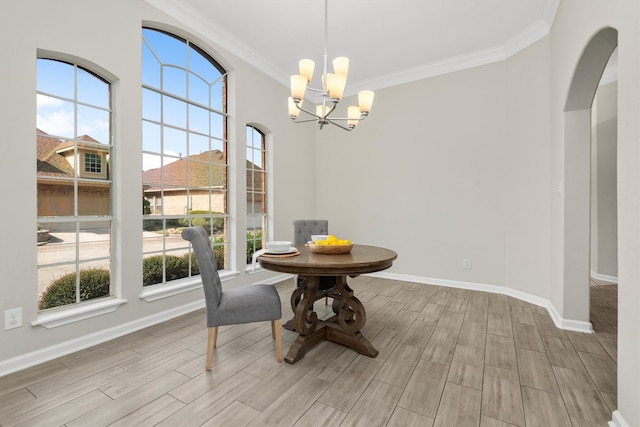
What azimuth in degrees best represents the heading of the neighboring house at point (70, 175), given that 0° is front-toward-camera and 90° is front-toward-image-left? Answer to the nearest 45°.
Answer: approximately 0°

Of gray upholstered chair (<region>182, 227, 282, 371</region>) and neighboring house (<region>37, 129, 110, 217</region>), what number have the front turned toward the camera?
1

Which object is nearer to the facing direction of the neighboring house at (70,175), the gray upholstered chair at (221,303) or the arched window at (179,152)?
the gray upholstered chair

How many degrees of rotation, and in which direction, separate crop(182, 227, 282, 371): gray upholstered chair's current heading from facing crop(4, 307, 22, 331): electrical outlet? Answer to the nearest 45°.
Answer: approximately 180°

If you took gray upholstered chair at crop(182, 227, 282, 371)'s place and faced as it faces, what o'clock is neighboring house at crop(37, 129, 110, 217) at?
The neighboring house is roughly at 7 o'clock from the gray upholstered chair.

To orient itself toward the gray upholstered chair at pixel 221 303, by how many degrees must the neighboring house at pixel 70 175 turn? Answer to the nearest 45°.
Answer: approximately 45° to its left

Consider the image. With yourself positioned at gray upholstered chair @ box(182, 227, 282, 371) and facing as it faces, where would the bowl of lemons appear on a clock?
The bowl of lemons is roughly at 12 o'clock from the gray upholstered chair.

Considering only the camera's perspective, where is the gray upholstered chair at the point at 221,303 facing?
facing to the right of the viewer

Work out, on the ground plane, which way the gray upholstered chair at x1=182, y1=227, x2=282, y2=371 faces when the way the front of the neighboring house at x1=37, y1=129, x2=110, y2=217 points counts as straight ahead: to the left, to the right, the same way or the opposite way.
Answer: to the left

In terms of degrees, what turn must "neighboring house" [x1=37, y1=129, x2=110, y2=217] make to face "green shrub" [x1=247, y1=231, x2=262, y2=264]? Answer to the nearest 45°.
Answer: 0° — it already faces it

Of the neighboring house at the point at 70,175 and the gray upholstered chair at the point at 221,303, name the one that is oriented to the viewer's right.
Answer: the gray upholstered chair
